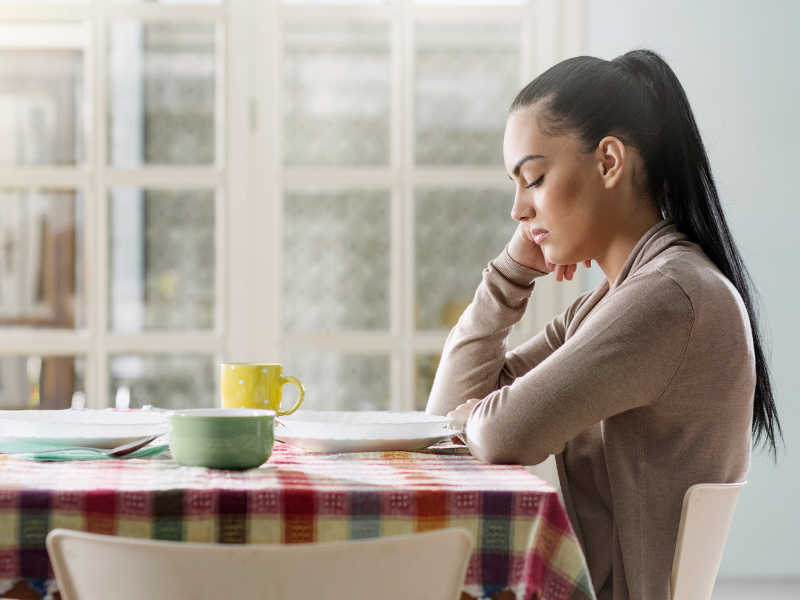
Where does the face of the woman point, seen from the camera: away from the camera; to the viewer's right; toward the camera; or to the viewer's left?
to the viewer's left

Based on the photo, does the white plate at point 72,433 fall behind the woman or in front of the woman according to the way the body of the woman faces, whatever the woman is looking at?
in front

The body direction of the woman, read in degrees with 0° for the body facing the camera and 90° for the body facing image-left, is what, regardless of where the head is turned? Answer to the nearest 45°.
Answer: approximately 90°
